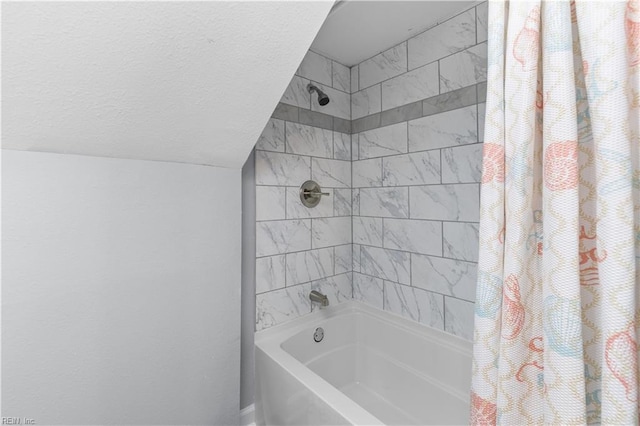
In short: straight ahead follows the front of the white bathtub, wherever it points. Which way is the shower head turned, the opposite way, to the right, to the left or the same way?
to the left

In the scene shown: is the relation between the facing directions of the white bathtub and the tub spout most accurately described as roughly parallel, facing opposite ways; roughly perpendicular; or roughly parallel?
roughly perpendicular

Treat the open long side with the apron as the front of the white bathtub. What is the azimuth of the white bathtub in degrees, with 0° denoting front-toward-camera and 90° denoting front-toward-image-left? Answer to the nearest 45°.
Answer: approximately 45°

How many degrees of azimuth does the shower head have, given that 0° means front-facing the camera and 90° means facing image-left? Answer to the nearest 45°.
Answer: approximately 315°

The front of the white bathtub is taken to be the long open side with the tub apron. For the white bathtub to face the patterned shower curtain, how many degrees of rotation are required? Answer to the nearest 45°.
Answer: approximately 90° to its left

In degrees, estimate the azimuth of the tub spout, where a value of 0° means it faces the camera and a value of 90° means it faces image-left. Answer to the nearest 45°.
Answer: approximately 315°
